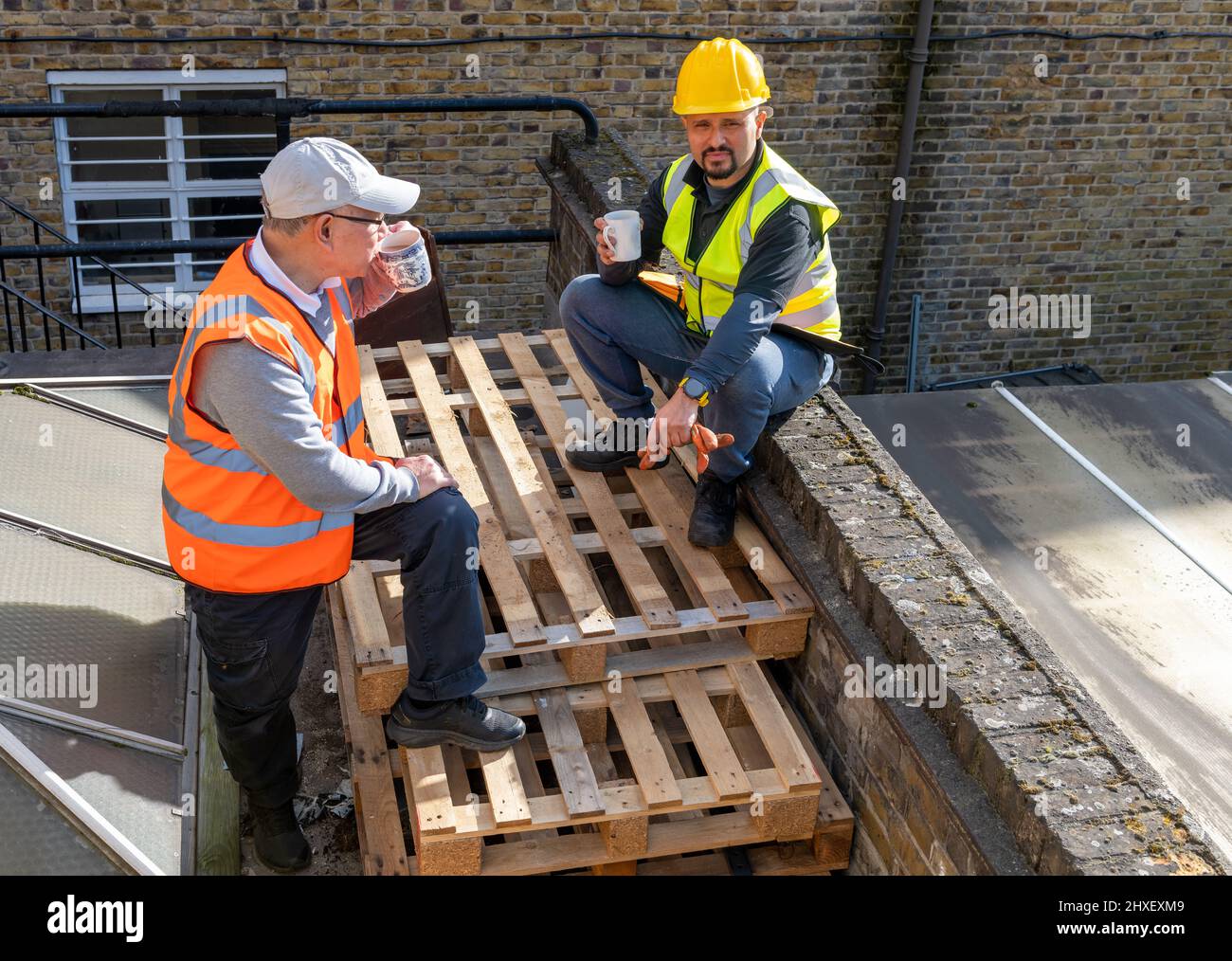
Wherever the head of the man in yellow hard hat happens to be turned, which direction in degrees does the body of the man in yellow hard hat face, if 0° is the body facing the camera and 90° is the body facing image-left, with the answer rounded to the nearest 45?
approximately 45°

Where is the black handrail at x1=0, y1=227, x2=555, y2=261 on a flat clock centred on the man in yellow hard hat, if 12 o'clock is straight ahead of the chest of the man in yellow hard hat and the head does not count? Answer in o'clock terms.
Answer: The black handrail is roughly at 3 o'clock from the man in yellow hard hat.

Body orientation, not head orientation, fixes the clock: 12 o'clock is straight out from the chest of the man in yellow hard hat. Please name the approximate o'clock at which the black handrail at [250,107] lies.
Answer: The black handrail is roughly at 3 o'clock from the man in yellow hard hat.

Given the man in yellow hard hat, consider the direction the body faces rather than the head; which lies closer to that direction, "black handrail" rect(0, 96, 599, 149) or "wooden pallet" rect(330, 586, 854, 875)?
the wooden pallet

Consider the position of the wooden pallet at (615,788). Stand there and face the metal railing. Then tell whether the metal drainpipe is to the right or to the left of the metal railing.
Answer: right

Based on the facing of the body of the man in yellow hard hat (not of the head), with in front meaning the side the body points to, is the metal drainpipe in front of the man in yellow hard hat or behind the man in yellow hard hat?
behind

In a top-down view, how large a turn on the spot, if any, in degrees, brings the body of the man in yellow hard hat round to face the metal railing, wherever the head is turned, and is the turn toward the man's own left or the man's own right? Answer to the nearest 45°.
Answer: approximately 90° to the man's own right

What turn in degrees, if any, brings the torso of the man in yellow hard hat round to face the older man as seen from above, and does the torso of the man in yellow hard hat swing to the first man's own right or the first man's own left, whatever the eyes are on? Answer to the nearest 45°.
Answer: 0° — they already face them

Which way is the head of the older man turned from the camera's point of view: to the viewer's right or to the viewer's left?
to the viewer's right

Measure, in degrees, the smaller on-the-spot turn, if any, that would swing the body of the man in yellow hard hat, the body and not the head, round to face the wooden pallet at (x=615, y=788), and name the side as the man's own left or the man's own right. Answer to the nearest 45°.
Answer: approximately 45° to the man's own left
